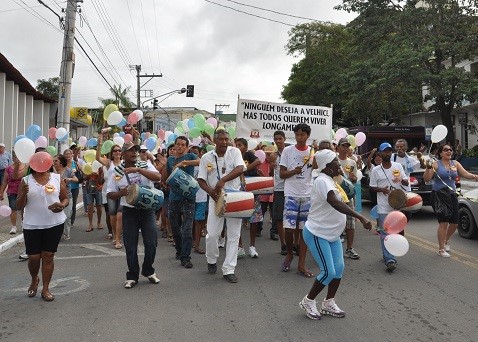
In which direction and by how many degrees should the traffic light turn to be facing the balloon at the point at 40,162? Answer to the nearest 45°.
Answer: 0° — it already faces it

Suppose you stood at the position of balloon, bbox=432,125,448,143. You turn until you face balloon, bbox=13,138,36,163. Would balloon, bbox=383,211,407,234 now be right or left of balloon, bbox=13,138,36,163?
left

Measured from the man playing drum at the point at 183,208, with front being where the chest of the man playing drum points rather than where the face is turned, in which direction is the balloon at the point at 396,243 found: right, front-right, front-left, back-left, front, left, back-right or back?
front-left

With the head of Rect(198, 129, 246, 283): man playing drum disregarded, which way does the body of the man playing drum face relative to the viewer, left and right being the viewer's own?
facing the viewer

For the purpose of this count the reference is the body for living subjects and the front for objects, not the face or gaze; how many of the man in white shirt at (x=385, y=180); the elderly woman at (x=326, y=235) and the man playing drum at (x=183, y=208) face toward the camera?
2

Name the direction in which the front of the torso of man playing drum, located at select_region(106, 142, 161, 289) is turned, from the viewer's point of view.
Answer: toward the camera

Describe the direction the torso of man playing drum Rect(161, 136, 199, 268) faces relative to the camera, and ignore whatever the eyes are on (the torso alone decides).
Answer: toward the camera

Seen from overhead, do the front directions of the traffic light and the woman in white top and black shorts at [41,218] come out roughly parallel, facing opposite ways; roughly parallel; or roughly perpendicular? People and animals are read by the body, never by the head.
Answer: roughly parallel

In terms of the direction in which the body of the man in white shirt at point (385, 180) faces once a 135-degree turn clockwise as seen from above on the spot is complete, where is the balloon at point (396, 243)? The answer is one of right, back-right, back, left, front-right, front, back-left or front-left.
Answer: back-left

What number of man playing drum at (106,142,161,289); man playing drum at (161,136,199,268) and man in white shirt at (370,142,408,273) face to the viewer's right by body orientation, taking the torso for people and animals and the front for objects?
0

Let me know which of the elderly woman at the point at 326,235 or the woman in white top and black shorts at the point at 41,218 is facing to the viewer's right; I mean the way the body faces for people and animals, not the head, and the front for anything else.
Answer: the elderly woman at the point at 326,235

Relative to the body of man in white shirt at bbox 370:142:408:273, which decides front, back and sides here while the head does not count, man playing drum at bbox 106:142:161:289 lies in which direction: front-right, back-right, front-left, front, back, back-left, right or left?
front-right

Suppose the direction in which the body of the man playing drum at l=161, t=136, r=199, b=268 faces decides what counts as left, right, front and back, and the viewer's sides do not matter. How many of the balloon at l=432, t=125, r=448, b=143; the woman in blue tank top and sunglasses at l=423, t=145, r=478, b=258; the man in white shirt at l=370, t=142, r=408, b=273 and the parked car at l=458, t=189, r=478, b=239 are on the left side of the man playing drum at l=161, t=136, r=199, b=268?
4

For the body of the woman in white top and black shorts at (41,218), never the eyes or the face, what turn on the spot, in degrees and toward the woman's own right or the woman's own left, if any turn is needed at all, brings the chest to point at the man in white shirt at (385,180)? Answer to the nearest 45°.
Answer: approximately 90° to the woman's own left

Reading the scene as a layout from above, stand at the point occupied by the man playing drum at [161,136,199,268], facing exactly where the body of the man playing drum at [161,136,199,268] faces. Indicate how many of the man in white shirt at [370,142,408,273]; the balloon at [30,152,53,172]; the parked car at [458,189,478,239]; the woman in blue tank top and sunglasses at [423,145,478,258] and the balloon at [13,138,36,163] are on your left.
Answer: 3
